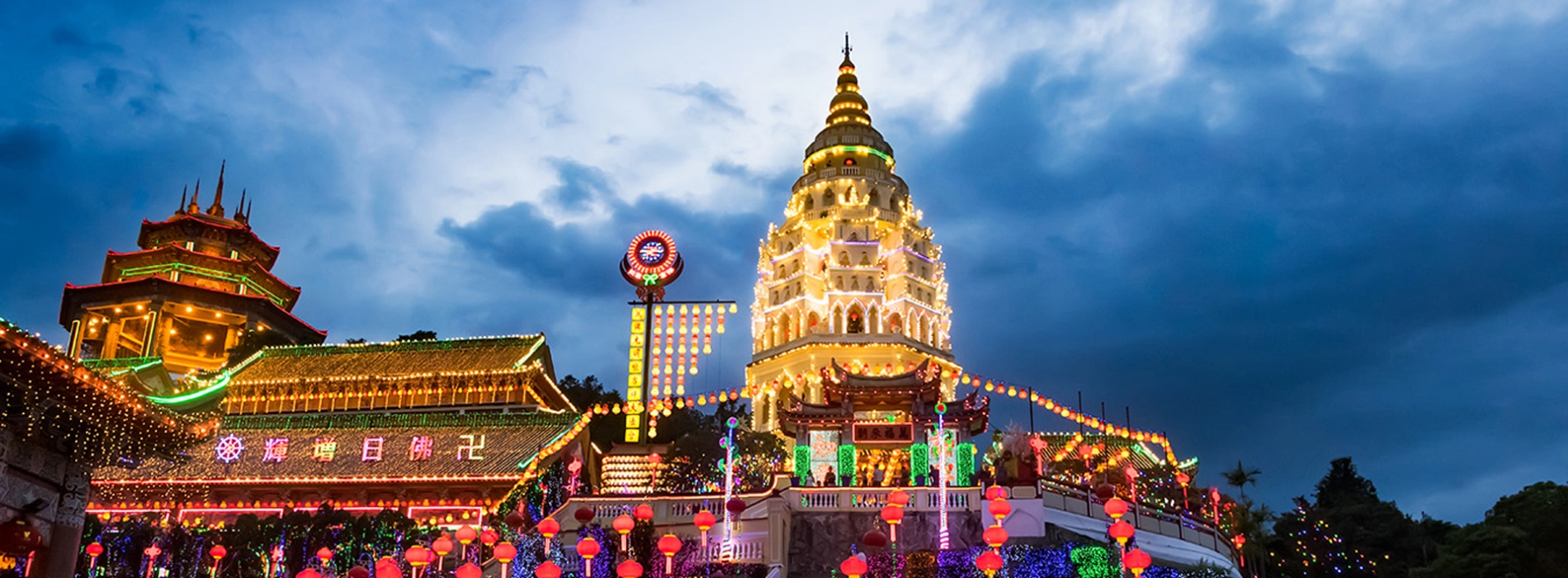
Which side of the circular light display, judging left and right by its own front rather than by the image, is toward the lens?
front

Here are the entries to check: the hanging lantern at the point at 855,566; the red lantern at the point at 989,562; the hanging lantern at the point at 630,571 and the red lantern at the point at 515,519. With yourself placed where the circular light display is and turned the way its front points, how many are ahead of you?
4

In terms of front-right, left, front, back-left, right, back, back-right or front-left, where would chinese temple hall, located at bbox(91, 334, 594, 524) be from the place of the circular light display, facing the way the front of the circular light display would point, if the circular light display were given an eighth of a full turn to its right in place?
front

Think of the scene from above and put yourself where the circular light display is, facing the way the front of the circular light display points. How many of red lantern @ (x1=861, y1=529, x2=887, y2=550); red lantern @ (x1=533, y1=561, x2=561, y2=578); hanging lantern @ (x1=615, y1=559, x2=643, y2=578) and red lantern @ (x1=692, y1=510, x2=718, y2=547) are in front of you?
4

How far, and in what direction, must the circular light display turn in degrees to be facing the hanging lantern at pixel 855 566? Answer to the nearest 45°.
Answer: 0° — it already faces it

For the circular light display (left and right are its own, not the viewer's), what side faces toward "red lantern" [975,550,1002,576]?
front

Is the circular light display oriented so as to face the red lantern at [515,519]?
yes

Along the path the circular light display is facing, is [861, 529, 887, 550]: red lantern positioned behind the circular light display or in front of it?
in front

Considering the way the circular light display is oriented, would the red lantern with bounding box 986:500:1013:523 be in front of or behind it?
in front

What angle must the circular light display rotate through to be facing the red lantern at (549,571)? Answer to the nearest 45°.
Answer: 0° — it already faces it

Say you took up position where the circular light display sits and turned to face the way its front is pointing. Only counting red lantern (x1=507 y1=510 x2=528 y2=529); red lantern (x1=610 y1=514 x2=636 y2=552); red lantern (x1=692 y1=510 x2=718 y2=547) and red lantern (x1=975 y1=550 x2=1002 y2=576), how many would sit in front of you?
4

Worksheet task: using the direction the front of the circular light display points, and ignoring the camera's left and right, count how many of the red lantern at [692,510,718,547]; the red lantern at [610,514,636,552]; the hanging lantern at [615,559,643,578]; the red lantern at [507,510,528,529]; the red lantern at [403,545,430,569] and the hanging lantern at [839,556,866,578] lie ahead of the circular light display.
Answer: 6
